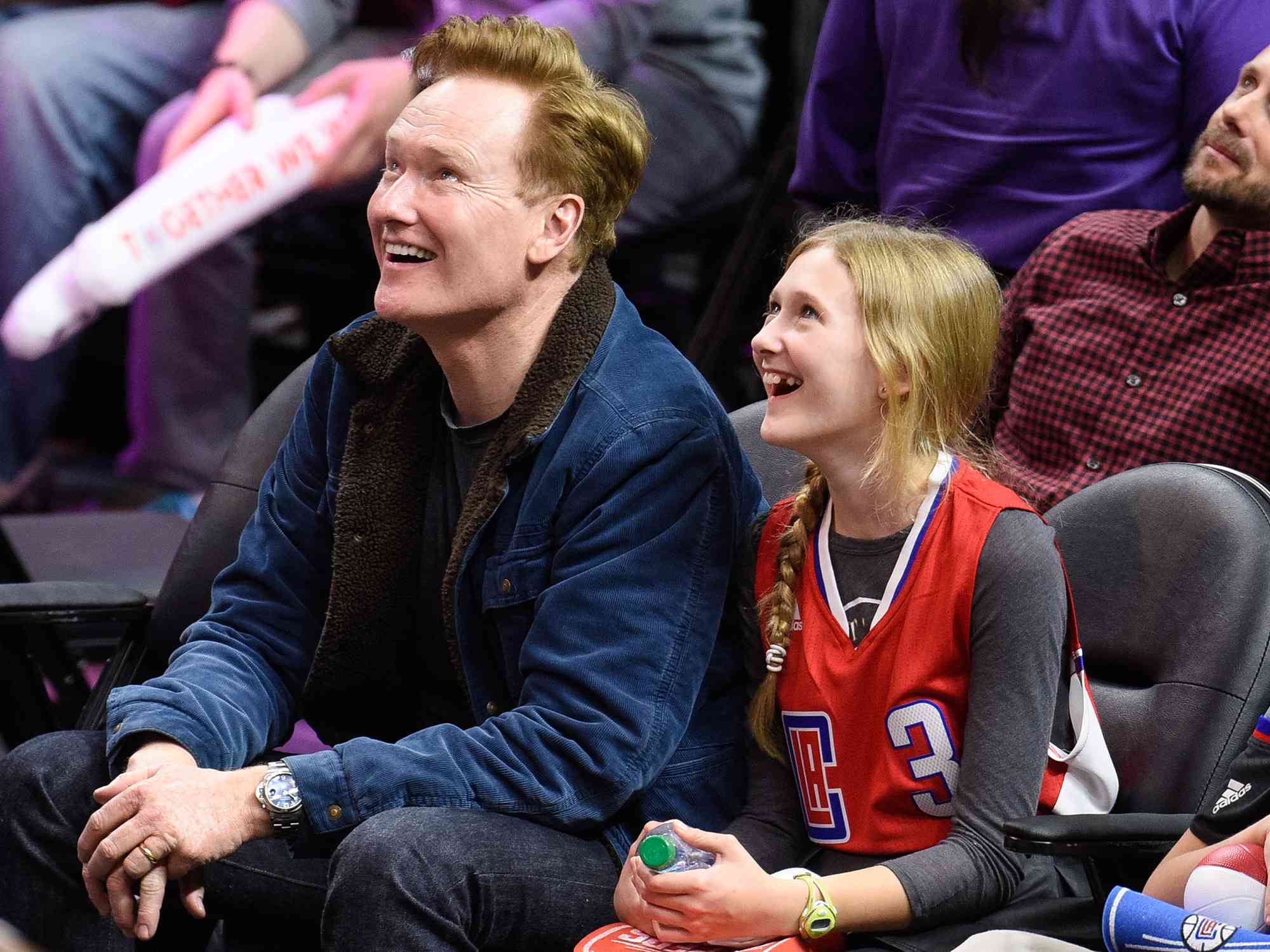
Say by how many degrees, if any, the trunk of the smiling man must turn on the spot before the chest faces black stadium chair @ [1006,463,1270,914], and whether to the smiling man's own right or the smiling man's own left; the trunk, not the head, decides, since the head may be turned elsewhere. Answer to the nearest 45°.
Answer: approximately 135° to the smiling man's own left

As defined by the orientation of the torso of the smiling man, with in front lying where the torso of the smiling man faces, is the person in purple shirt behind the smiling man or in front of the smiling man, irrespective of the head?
behind

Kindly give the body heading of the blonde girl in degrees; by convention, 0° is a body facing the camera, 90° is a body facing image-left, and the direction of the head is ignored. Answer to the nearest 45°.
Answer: approximately 45°

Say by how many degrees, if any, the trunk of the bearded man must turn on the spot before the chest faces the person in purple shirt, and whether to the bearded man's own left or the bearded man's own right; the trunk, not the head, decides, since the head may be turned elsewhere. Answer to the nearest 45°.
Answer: approximately 90° to the bearded man's own right

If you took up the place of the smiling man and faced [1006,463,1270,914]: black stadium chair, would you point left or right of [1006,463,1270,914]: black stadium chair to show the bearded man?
left

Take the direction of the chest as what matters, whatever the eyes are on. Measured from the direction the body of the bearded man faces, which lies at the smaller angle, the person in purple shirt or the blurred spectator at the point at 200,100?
the blurred spectator

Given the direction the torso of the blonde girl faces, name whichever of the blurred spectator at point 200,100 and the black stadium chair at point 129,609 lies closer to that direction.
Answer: the black stadium chair
